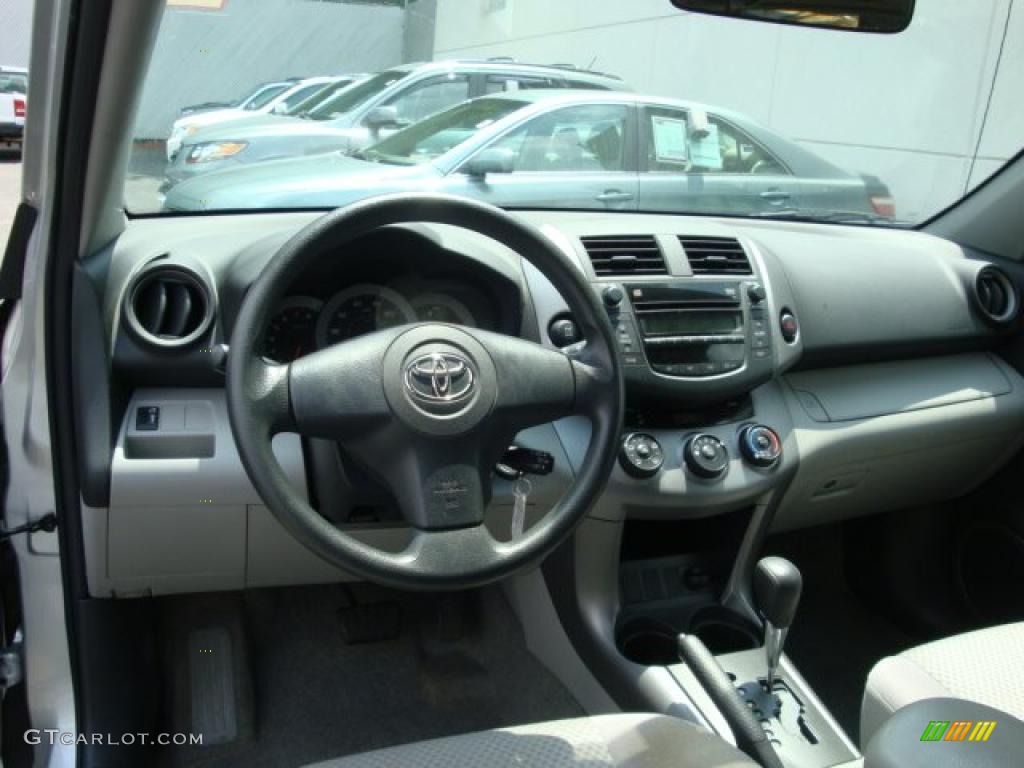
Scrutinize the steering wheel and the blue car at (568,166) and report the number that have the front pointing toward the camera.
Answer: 1

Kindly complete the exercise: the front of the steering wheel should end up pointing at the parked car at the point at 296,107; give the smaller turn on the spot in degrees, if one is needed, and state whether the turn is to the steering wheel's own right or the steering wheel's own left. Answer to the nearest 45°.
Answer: approximately 180°

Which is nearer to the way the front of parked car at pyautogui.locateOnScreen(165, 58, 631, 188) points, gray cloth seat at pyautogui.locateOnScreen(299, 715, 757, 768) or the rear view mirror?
the gray cloth seat

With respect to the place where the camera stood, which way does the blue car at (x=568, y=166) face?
facing to the left of the viewer

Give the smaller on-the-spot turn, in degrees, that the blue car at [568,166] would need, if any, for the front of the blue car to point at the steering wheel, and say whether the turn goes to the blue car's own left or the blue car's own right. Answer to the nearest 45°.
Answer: approximately 90° to the blue car's own left

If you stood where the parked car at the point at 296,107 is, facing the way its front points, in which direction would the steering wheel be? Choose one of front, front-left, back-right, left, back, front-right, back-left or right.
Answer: front-left

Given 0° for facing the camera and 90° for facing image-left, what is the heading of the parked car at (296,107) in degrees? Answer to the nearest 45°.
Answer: approximately 45°

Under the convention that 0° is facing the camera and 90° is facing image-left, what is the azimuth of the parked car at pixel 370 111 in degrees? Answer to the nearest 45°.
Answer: approximately 45°
